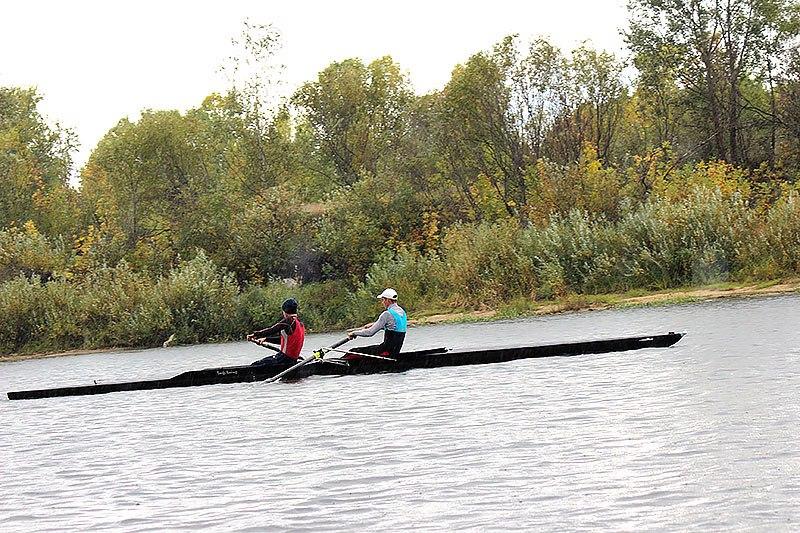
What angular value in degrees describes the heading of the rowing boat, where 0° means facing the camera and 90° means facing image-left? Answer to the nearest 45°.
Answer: approximately 270°

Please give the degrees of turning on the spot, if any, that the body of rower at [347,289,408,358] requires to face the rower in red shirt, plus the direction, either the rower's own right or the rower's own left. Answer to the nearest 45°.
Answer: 0° — they already face them

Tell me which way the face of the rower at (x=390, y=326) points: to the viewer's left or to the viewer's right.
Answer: to the viewer's left

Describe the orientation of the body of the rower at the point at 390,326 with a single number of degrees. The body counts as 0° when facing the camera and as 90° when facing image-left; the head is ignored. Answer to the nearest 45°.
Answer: approximately 90°
